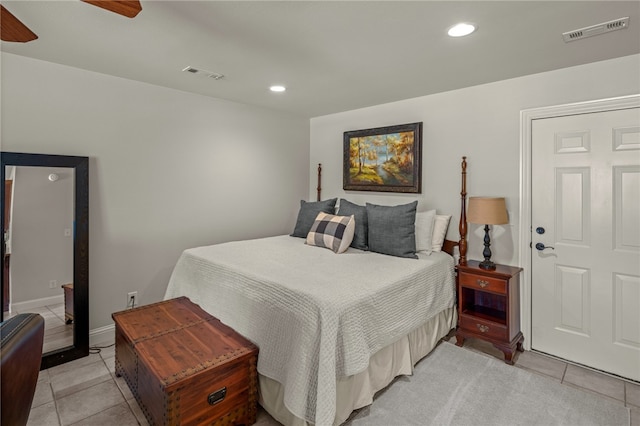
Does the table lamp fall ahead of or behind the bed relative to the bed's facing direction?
behind

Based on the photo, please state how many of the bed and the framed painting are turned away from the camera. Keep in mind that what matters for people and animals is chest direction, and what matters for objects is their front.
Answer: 0

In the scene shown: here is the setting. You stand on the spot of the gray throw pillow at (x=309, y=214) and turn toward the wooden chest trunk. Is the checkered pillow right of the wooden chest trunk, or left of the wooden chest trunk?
left

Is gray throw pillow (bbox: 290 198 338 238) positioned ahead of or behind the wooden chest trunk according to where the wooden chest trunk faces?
behind

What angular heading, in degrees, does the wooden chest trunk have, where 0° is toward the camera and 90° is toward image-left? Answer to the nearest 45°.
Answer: approximately 45°

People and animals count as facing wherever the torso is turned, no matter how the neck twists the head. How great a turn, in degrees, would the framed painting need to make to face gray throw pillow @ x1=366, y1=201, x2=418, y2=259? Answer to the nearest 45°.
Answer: approximately 45° to its left

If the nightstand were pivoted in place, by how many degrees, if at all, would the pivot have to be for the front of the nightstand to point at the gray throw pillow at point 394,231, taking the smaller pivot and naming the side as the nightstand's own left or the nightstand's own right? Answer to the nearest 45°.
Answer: approximately 45° to the nightstand's own right

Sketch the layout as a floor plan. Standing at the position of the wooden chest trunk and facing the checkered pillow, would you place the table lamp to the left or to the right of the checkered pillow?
right

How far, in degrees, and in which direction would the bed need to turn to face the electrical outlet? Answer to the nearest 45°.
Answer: approximately 90° to its right

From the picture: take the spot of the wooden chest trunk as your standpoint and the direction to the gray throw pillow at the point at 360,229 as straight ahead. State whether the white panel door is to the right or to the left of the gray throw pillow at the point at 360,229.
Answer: right

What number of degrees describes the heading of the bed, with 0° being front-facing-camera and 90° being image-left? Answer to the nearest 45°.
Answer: approximately 45°
